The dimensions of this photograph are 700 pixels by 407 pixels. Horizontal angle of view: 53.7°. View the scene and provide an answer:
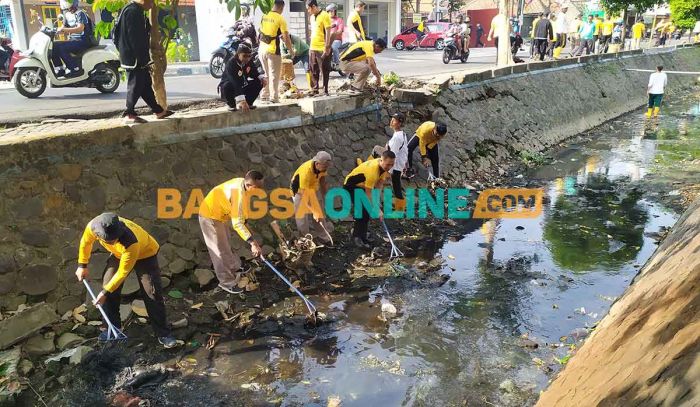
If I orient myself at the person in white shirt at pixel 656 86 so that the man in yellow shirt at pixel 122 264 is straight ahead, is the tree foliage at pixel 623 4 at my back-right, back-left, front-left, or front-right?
back-right

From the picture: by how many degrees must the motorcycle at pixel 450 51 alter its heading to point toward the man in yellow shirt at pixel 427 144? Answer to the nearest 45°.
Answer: approximately 45° to its left

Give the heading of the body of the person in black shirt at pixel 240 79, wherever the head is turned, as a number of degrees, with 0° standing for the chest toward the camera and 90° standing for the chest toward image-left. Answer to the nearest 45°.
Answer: approximately 0°

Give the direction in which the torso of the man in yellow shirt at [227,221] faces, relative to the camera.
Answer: to the viewer's right

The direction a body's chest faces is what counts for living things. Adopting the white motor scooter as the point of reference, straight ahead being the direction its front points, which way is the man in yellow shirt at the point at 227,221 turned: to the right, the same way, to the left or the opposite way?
the opposite way

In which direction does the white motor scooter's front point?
to the viewer's left

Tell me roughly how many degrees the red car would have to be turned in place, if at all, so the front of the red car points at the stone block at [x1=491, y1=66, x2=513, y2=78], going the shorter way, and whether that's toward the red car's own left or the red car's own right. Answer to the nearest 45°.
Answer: approximately 90° to the red car's own left

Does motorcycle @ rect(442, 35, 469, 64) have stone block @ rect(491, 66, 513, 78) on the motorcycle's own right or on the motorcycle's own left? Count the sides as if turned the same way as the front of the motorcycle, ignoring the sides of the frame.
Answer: on the motorcycle's own left
